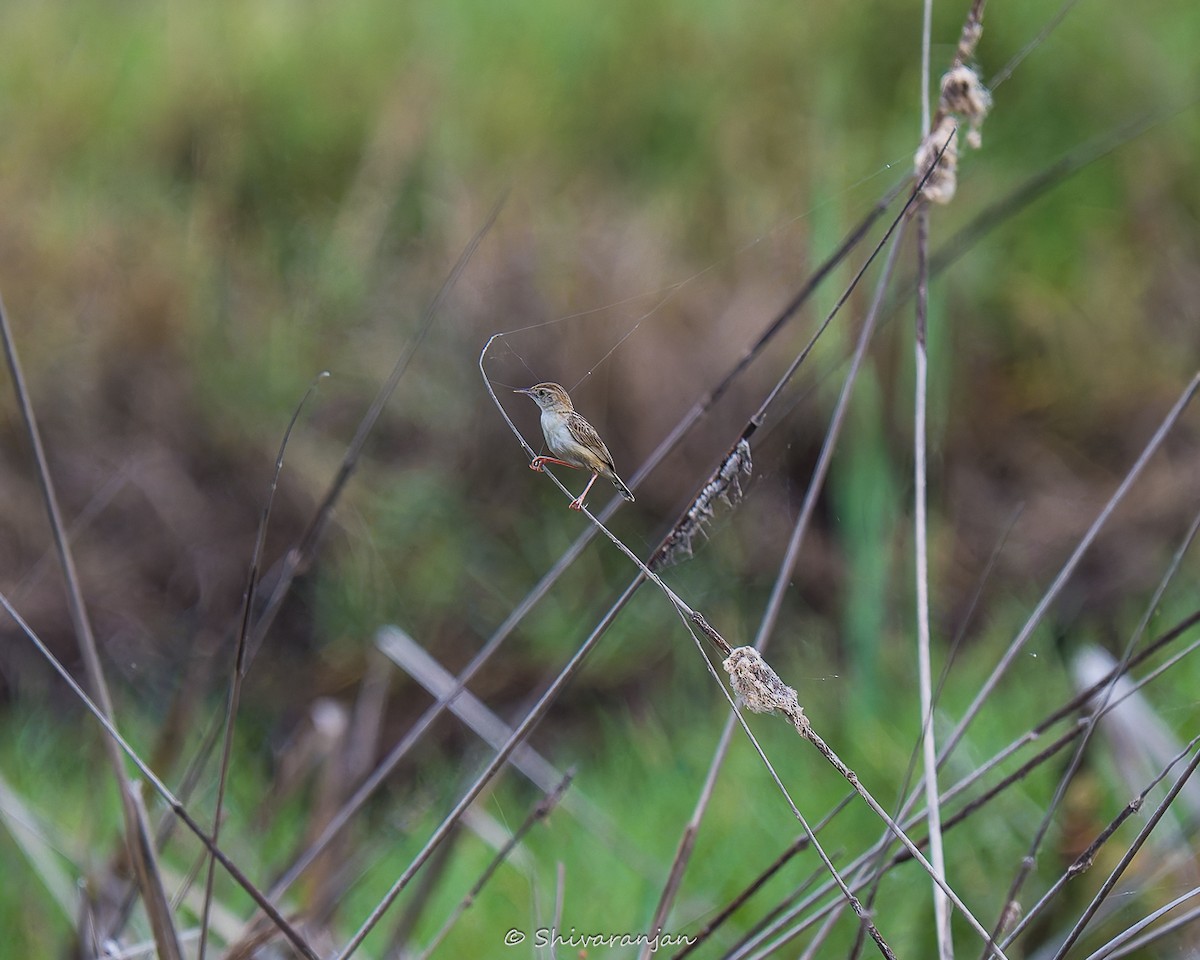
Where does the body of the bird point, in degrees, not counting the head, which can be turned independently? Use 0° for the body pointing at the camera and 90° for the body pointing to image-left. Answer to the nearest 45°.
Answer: approximately 90°
